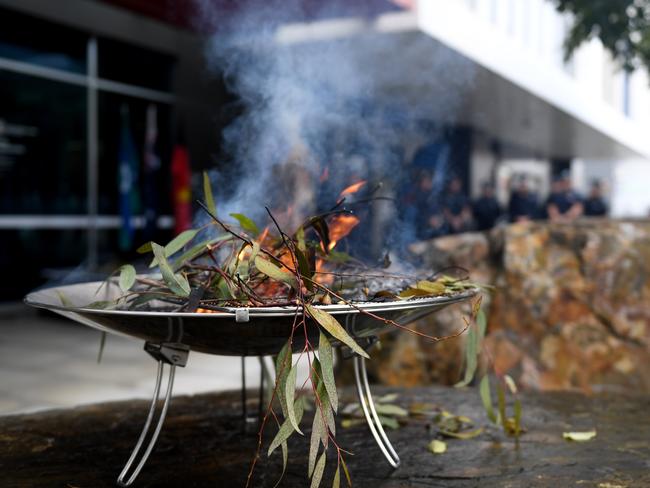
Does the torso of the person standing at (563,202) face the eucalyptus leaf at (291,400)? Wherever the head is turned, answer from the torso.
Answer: yes

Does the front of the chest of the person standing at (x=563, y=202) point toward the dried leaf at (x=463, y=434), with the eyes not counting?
yes

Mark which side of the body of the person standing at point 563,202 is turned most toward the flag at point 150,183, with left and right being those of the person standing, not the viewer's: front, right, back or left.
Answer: right

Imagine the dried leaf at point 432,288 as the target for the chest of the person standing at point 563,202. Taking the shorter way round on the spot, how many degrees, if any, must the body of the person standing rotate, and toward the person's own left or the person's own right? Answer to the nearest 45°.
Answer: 0° — they already face it

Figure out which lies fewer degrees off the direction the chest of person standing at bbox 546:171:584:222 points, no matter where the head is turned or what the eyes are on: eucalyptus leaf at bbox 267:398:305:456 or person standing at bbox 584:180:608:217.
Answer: the eucalyptus leaf

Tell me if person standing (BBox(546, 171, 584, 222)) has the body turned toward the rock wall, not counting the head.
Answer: yes

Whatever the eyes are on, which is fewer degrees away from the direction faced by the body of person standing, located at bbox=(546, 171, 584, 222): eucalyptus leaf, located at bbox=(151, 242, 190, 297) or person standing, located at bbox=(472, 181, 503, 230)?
the eucalyptus leaf

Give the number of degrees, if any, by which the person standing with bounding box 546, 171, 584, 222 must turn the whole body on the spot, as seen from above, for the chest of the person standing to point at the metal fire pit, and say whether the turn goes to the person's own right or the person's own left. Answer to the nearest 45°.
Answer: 0° — they already face it

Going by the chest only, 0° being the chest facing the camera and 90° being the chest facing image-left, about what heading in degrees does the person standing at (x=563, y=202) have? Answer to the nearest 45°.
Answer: approximately 0°

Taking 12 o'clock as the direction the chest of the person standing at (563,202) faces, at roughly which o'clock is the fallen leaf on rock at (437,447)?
The fallen leaf on rock is roughly at 12 o'clock from the person standing.

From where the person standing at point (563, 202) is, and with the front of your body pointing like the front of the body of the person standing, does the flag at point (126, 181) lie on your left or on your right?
on your right

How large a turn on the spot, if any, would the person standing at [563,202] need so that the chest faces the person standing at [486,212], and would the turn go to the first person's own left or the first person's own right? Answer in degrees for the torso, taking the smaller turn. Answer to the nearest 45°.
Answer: approximately 90° to the first person's own right
